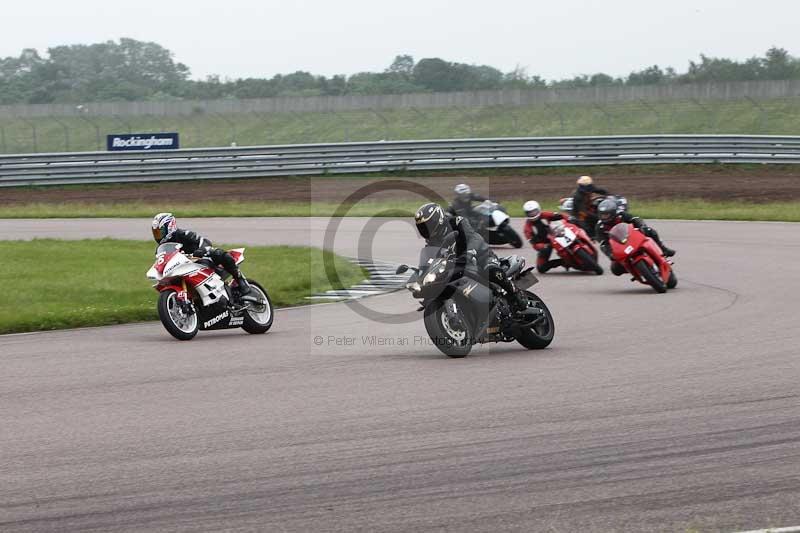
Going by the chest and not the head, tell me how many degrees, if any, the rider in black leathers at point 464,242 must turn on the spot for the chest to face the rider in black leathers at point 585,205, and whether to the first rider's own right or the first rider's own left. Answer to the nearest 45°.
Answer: approximately 135° to the first rider's own right

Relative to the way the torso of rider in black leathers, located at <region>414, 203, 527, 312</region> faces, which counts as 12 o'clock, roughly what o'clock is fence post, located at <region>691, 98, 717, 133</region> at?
The fence post is roughly at 5 o'clock from the rider in black leathers.

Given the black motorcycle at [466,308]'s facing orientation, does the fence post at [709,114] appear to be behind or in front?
behind

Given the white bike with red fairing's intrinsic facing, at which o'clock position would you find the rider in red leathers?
The rider in red leathers is roughly at 6 o'clock from the white bike with red fairing.

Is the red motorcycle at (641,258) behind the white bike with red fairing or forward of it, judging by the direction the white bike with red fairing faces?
behind

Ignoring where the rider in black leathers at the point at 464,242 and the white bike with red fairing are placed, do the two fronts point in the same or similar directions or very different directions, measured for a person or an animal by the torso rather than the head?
same or similar directions

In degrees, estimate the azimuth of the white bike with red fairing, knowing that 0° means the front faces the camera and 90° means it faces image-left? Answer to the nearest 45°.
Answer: approximately 45°

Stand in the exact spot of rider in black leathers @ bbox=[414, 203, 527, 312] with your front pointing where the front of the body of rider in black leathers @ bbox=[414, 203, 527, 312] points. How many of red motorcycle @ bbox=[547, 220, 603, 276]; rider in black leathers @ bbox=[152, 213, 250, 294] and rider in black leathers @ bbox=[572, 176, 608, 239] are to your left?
0

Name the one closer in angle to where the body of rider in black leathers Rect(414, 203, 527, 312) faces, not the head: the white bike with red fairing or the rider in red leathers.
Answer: the white bike with red fairing

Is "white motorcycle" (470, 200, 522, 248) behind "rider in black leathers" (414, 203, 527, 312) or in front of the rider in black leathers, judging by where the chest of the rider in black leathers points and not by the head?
behind

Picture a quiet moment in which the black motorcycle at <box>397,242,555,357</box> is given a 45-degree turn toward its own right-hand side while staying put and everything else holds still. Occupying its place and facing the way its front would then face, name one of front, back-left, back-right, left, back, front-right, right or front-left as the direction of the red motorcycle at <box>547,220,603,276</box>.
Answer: right

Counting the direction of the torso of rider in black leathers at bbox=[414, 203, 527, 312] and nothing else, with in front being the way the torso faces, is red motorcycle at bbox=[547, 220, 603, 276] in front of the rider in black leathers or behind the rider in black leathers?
behind

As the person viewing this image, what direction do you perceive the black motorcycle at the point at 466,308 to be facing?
facing the viewer and to the left of the viewer

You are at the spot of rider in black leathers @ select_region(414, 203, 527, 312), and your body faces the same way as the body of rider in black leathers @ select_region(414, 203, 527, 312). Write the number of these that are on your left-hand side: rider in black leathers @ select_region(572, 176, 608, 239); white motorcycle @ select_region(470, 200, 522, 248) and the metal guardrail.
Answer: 0

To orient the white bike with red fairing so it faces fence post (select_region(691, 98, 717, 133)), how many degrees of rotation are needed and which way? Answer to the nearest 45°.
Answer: approximately 180°

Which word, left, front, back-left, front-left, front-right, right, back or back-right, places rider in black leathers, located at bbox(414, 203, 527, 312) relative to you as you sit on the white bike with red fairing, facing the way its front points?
left

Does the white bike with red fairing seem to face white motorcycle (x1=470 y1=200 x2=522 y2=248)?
no

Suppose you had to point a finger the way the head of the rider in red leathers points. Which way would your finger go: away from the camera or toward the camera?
toward the camera

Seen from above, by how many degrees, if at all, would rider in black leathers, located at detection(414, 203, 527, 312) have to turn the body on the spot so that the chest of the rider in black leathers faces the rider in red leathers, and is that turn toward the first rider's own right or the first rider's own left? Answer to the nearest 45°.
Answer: approximately 135° to the first rider's own right

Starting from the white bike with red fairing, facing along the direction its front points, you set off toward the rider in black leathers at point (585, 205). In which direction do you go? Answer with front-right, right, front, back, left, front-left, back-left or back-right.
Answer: back
